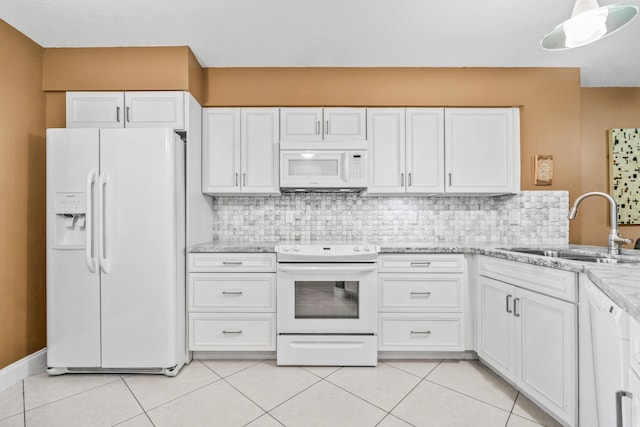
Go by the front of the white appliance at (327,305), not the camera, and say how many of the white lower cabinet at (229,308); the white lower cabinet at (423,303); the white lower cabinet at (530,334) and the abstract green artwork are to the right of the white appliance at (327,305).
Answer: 1

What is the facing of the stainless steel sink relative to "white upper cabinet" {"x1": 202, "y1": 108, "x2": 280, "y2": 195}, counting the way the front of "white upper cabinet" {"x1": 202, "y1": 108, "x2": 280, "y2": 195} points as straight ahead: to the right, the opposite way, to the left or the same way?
to the right

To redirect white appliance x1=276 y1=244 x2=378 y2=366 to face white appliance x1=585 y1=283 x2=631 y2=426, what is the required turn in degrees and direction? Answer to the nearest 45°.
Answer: approximately 45° to its left

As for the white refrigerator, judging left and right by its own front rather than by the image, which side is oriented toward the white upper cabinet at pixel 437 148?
left

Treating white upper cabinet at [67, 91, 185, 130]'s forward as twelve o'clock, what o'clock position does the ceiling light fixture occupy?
The ceiling light fixture is roughly at 11 o'clock from the white upper cabinet.

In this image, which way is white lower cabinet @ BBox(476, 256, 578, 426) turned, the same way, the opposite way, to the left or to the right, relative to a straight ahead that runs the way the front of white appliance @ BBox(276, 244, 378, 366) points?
to the right

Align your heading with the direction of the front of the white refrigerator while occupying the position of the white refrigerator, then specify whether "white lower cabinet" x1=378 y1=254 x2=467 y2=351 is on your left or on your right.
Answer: on your left

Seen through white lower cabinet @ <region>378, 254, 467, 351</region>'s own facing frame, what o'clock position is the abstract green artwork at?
The abstract green artwork is roughly at 8 o'clock from the white lower cabinet.

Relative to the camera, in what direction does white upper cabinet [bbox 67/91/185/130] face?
facing the viewer

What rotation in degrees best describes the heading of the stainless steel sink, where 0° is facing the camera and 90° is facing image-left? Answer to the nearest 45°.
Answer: approximately 45°

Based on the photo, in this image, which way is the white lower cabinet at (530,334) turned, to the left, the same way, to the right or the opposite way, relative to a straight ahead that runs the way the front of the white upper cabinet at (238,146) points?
to the right

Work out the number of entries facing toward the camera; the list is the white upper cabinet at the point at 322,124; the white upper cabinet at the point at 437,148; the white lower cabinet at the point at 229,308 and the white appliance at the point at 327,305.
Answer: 4

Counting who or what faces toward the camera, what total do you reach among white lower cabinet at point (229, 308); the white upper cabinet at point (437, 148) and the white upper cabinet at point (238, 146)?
3

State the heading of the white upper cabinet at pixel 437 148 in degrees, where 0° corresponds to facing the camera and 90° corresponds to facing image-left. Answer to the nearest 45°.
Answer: approximately 0°

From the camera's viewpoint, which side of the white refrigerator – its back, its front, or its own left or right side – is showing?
front

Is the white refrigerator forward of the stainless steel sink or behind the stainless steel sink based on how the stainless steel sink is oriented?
forward

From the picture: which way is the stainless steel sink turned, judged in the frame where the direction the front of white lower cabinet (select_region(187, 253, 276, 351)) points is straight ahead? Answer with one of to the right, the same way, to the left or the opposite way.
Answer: to the right

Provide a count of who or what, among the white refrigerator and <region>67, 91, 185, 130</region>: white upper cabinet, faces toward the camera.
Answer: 2

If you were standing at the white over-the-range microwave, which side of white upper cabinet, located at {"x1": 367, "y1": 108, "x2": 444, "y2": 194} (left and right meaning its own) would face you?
right
